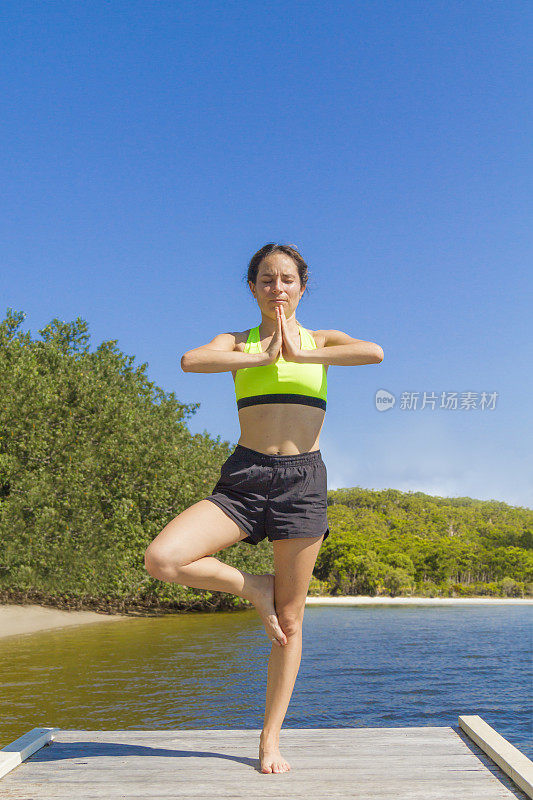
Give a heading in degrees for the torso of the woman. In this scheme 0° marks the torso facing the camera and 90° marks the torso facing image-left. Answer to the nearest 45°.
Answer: approximately 0°

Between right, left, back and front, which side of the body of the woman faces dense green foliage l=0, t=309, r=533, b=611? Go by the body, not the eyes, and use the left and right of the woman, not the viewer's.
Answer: back
